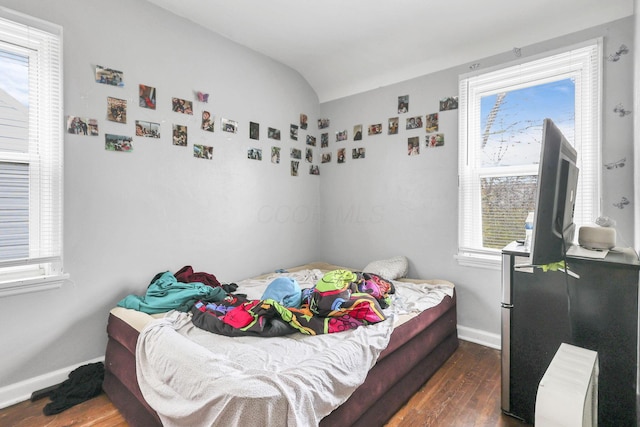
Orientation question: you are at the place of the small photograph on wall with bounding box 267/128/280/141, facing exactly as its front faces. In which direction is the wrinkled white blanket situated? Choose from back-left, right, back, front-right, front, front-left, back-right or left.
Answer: front-right

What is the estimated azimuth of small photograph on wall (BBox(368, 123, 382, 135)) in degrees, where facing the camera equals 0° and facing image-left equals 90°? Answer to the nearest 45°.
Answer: approximately 45°

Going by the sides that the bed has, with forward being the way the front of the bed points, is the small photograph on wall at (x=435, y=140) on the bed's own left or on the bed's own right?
on the bed's own left

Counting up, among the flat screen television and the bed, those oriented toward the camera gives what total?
1

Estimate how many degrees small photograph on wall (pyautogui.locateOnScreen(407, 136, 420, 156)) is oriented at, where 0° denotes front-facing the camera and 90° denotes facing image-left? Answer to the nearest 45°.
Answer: approximately 45°

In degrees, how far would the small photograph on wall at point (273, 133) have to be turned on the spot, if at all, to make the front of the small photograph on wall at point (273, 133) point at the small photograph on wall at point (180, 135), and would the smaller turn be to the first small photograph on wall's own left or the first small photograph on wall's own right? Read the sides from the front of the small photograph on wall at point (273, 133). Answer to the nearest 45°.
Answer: approximately 90° to the first small photograph on wall's own right
